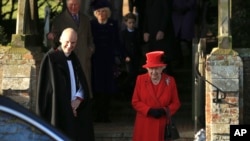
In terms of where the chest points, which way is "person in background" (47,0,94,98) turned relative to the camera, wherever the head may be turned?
toward the camera

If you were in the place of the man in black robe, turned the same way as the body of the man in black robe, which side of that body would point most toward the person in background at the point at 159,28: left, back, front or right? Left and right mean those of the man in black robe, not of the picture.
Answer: left

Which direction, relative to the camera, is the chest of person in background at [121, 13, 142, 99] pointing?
toward the camera

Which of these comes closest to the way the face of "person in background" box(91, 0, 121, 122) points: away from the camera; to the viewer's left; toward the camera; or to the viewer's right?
toward the camera

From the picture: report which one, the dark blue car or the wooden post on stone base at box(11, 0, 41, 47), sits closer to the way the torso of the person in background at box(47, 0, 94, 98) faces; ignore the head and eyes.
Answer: the dark blue car

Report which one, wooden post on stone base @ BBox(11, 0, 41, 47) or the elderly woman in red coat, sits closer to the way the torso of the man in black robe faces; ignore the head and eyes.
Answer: the elderly woman in red coat

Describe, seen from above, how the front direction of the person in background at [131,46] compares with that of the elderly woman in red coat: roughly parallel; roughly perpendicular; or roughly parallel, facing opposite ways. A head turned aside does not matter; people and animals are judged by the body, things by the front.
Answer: roughly parallel

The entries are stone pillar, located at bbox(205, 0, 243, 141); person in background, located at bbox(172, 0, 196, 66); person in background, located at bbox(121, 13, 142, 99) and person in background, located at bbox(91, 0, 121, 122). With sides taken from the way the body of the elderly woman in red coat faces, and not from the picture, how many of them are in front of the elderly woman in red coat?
0

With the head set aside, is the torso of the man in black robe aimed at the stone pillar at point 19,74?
no

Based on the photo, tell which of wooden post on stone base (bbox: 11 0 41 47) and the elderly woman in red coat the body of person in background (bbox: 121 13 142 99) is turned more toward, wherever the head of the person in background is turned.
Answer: the elderly woman in red coat

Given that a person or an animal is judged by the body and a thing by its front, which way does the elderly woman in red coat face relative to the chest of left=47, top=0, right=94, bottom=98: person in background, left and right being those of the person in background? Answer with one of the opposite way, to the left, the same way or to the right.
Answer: the same way

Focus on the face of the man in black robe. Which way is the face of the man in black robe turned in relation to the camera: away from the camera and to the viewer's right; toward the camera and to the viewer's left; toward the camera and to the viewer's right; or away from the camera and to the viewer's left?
toward the camera and to the viewer's right

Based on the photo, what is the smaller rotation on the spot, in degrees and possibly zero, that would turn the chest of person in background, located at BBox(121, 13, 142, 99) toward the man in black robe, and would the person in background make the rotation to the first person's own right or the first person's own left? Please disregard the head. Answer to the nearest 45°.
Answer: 0° — they already face them
